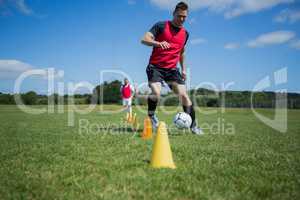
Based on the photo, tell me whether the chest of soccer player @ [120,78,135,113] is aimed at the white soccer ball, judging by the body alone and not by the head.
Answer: yes

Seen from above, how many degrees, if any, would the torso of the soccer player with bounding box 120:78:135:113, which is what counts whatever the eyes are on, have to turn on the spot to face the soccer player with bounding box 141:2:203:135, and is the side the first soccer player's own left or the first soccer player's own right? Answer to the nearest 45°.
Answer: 0° — they already face them

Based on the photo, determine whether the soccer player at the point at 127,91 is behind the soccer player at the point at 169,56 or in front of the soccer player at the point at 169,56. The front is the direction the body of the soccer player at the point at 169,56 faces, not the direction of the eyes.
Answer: behind

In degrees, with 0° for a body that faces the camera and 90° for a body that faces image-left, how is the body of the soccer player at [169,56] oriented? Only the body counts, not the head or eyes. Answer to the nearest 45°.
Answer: approximately 315°

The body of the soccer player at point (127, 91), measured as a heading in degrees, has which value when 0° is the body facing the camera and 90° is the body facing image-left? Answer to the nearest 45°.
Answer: approximately 0°

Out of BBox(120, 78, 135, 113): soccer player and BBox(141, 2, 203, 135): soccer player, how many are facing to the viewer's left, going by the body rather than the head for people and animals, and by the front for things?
0
